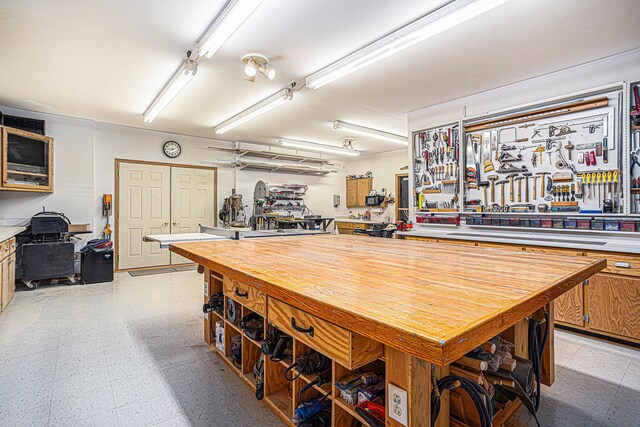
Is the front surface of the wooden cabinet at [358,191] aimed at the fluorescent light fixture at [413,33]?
yes

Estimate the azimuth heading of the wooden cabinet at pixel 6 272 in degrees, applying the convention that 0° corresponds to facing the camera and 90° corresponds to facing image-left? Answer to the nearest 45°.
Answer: approximately 270°

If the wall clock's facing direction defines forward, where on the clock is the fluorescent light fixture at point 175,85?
The fluorescent light fixture is roughly at 12 o'clock from the wall clock.

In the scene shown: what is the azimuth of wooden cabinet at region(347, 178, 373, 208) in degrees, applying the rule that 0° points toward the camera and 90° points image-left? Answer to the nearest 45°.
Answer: approximately 0°

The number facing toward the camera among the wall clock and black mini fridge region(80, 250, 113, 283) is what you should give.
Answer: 2

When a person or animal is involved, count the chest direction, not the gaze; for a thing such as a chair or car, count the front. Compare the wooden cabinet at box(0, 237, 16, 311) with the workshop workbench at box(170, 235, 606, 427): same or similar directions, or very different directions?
very different directions

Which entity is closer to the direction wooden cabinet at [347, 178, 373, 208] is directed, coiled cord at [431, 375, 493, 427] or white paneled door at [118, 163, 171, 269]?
the coiled cord

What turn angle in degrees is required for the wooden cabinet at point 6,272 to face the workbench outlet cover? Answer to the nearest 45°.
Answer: approximately 90° to its right
